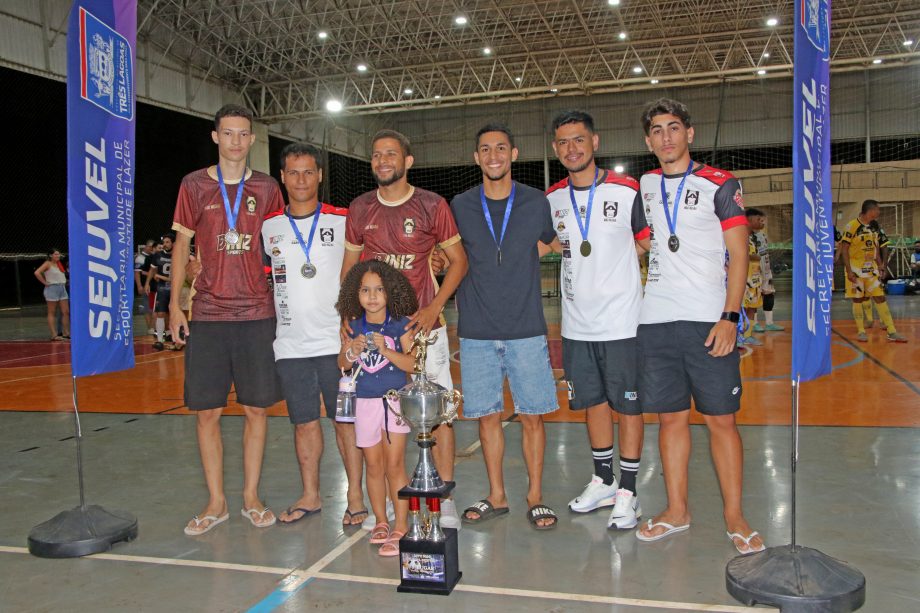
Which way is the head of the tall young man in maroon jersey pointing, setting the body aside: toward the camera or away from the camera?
toward the camera

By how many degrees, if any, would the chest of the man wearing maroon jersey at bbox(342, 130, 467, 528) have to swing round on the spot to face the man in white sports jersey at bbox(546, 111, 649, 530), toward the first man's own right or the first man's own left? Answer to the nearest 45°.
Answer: approximately 90° to the first man's own left

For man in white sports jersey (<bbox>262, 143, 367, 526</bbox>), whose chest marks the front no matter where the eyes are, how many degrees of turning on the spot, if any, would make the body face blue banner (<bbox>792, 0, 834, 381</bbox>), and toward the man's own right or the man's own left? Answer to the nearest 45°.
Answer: approximately 45° to the man's own left

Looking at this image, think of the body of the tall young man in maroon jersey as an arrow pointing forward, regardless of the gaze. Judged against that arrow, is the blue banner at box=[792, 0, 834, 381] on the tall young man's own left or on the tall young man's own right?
on the tall young man's own left

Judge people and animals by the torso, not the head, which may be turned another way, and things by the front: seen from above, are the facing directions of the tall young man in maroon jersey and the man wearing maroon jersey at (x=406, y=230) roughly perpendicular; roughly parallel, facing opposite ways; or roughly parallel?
roughly parallel

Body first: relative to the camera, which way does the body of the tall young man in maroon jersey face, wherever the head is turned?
toward the camera

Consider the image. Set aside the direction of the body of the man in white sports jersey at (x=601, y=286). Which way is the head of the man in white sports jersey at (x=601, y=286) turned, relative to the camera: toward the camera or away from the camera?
toward the camera

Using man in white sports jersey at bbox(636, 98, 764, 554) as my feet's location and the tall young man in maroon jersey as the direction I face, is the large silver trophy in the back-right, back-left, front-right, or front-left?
front-left

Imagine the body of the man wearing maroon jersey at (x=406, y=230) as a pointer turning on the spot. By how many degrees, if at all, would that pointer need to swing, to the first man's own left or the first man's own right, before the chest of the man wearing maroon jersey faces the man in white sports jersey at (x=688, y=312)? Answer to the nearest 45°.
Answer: approximately 90° to the first man's own left

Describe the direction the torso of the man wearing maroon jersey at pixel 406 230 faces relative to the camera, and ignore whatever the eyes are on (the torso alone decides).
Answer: toward the camera

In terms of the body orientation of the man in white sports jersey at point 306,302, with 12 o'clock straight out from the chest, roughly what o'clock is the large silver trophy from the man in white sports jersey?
The large silver trophy is roughly at 11 o'clock from the man in white sports jersey.

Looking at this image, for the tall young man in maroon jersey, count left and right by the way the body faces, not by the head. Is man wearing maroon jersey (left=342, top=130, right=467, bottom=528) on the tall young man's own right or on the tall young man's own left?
on the tall young man's own left

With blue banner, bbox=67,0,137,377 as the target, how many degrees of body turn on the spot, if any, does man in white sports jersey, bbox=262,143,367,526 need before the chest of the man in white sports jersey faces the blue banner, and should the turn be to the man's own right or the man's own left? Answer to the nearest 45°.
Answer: approximately 90° to the man's own right
